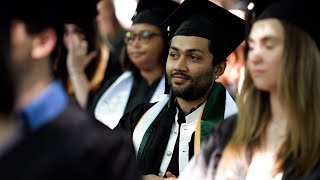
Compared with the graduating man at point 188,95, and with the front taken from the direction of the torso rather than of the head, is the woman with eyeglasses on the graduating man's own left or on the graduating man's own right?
on the graduating man's own right

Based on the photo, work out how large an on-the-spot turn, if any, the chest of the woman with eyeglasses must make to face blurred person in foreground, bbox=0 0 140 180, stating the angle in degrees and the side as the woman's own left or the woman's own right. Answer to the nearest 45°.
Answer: approximately 45° to the woman's own left

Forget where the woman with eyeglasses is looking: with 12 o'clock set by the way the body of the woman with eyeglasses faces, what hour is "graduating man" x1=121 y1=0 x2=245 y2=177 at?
The graduating man is roughly at 10 o'clock from the woman with eyeglasses.

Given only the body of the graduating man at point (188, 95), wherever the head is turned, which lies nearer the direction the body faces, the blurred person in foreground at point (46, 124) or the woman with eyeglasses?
the blurred person in foreground

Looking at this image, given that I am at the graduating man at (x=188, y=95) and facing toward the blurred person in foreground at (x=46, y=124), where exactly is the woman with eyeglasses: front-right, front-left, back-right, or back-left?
back-right

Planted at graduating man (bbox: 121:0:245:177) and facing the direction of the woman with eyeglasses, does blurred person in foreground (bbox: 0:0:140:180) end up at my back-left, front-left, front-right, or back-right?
back-left

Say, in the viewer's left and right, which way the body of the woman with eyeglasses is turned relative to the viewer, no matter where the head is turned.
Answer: facing the viewer and to the left of the viewer

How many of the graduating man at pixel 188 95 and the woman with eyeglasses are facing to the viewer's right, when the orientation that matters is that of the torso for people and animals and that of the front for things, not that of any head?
0
